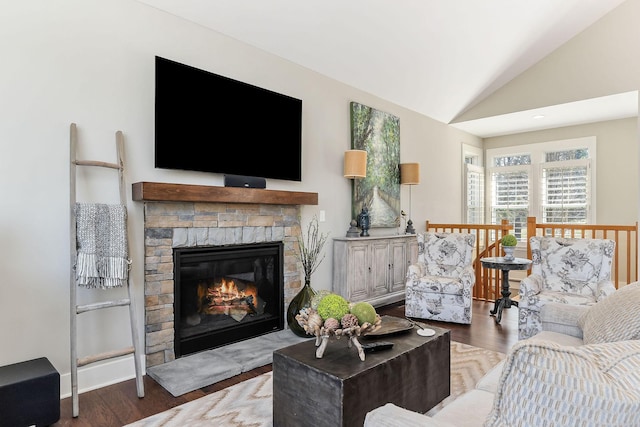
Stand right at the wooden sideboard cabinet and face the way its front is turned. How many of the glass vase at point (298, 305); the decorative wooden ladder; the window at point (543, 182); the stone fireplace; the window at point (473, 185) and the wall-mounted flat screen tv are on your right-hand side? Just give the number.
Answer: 4

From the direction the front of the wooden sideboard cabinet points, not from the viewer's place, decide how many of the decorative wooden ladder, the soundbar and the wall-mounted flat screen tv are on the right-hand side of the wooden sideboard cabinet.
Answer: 3

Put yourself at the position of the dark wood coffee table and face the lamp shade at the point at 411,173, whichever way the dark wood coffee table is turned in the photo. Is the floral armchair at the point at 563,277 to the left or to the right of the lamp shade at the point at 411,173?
right

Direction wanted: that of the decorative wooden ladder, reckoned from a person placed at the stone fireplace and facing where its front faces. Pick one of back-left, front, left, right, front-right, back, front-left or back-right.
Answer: right

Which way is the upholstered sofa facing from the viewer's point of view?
to the viewer's left

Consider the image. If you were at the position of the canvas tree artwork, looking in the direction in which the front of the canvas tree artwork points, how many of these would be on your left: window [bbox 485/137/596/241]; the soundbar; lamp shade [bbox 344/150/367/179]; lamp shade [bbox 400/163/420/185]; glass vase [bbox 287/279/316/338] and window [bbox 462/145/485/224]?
3
